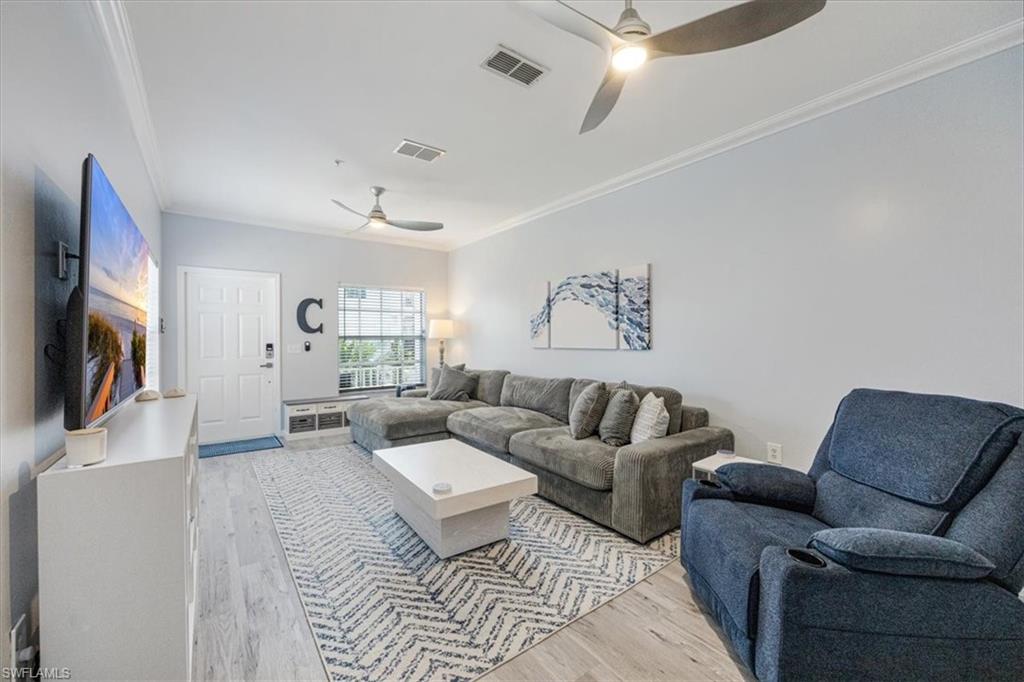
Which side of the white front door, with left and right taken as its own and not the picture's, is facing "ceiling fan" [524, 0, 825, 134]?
front

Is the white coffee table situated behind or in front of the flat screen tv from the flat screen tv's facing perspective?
in front

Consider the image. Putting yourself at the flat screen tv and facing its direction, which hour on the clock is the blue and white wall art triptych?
The blue and white wall art triptych is roughly at 12 o'clock from the flat screen tv.

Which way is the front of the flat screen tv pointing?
to the viewer's right

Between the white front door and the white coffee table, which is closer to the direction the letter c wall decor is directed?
the white coffee table

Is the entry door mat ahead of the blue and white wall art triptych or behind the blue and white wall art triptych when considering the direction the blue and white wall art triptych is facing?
ahead

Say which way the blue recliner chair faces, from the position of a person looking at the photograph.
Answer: facing the viewer and to the left of the viewer

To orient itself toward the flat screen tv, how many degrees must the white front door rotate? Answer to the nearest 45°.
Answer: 0° — it already faces it

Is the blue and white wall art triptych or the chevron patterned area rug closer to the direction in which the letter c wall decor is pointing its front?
the chevron patterned area rug

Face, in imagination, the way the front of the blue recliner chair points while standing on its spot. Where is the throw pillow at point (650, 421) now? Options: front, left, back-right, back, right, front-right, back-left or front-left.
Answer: right

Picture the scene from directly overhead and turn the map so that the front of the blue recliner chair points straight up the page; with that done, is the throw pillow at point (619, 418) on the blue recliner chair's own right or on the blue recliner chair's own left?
on the blue recliner chair's own right

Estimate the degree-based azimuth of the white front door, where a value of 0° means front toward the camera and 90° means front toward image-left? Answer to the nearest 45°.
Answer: approximately 0°

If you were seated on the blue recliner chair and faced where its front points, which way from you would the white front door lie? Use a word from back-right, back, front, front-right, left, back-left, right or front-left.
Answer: front-right

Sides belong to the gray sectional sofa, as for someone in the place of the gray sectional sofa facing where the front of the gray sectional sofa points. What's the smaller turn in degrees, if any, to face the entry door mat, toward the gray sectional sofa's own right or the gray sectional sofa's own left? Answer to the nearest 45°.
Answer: approximately 45° to the gray sectional sofa's own right

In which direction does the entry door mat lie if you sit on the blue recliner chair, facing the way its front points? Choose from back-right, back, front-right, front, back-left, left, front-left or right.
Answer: front-right

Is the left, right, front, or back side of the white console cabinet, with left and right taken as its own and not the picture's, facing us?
right

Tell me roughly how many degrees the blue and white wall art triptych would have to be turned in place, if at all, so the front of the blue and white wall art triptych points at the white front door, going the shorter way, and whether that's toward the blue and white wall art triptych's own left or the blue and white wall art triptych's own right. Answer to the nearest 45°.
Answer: approximately 45° to the blue and white wall art triptych's own right
